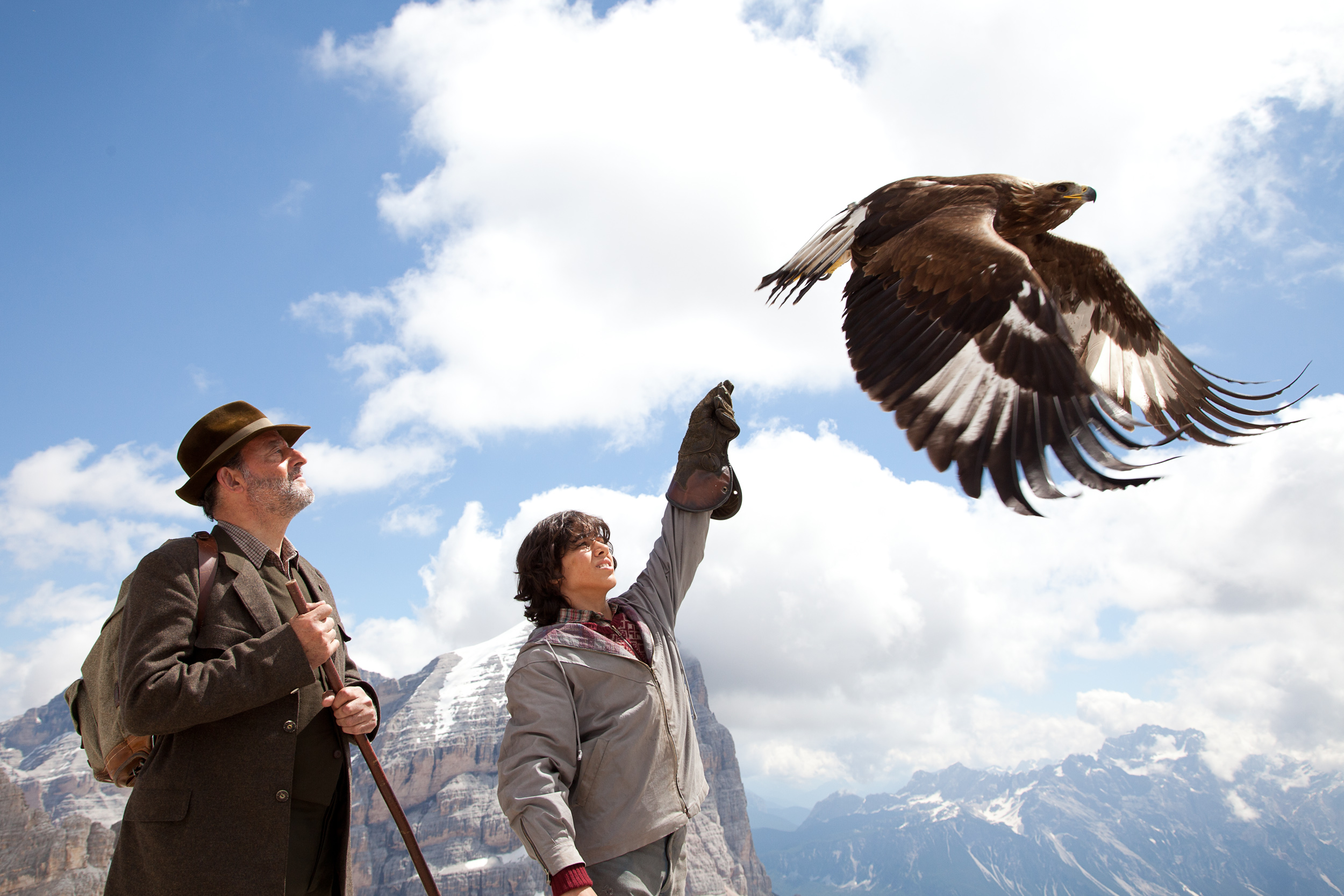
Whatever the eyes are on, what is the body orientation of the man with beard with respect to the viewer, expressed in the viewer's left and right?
facing the viewer and to the right of the viewer

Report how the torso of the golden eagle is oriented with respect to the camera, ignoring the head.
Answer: to the viewer's right

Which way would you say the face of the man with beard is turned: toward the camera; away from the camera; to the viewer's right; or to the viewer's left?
to the viewer's right

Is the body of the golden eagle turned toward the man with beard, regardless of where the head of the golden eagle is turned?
no

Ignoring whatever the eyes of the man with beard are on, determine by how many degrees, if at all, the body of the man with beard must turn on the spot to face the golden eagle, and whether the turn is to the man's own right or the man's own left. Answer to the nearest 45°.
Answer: approximately 45° to the man's own left

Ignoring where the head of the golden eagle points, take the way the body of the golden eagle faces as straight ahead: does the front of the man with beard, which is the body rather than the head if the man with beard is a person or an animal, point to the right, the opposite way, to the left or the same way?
the same way
